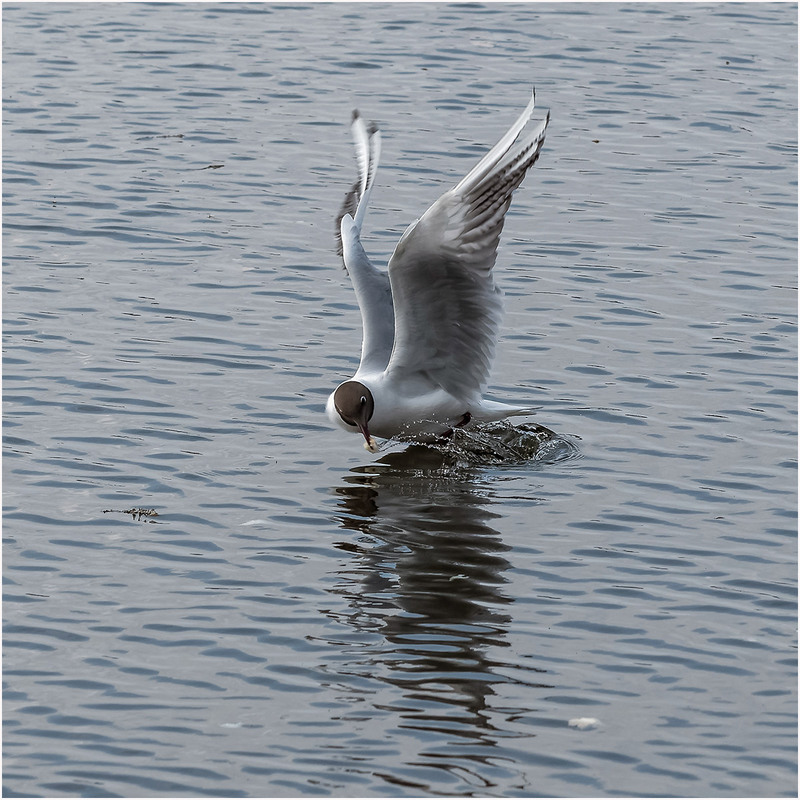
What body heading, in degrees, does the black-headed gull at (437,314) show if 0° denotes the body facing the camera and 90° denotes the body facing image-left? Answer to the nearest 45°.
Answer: approximately 45°
